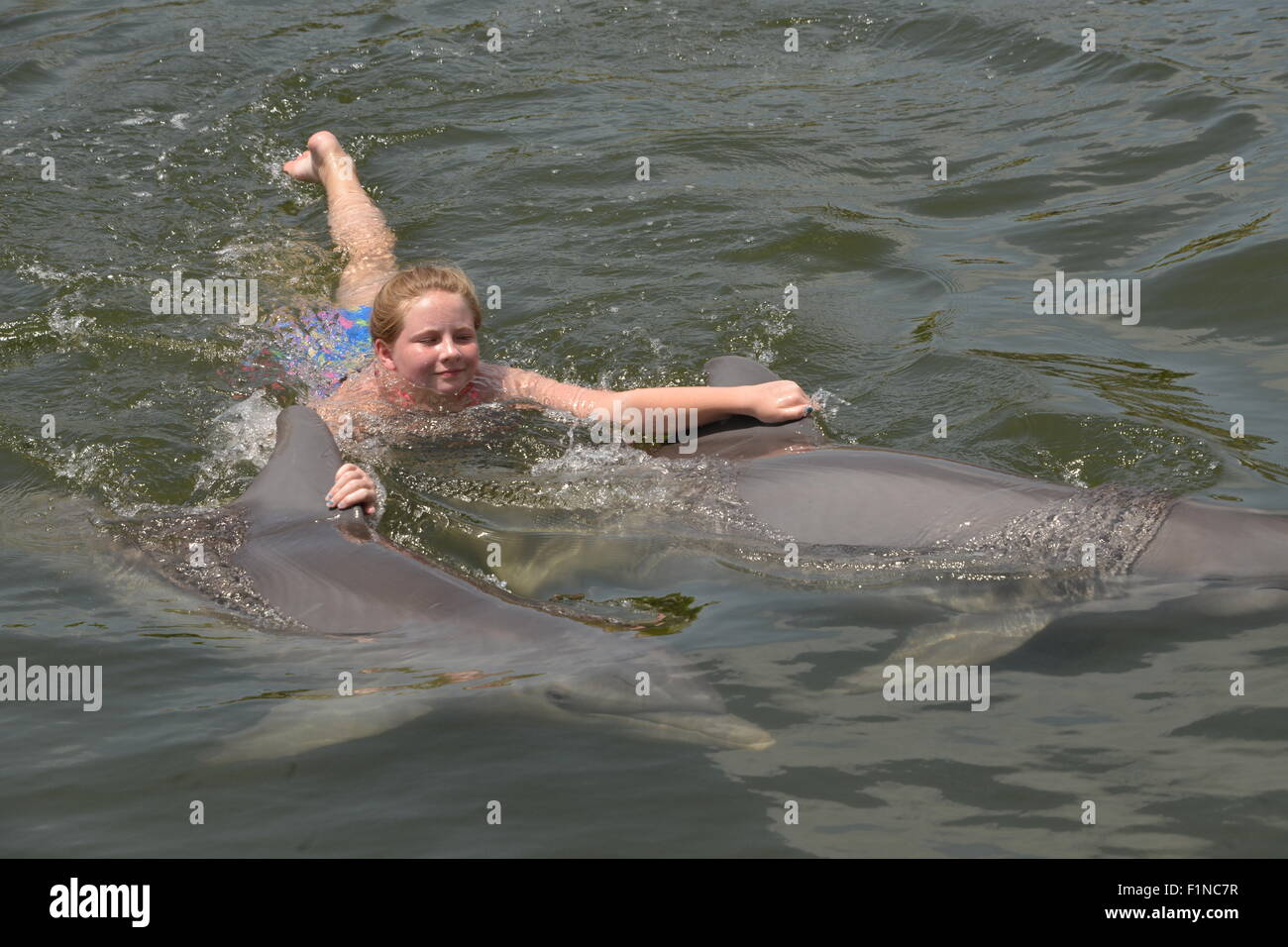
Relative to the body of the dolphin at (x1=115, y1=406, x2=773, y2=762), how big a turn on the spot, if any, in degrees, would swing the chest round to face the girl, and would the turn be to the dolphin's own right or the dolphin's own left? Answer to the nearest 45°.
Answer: approximately 135° to the dolphin's own left

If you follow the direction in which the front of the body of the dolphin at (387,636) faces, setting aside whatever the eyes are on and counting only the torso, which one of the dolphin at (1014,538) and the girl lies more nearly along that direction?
the dolphin

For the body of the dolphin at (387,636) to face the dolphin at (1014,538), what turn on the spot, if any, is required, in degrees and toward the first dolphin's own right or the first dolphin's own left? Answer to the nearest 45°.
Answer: approximately 45° to the first dolphin's own left

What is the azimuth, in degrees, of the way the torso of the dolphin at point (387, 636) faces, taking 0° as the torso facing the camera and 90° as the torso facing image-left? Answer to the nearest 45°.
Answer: approximately 315°
